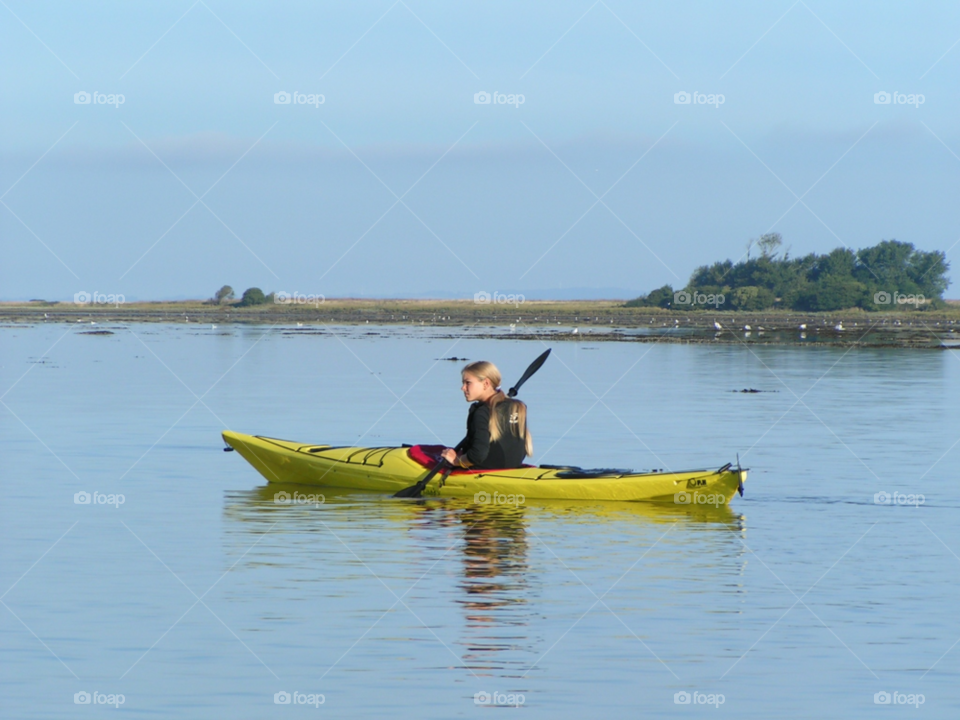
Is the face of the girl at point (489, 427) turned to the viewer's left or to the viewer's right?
to the viewer's left

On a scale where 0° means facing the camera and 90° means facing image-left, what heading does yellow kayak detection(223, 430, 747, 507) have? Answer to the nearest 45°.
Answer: approximately 90°
